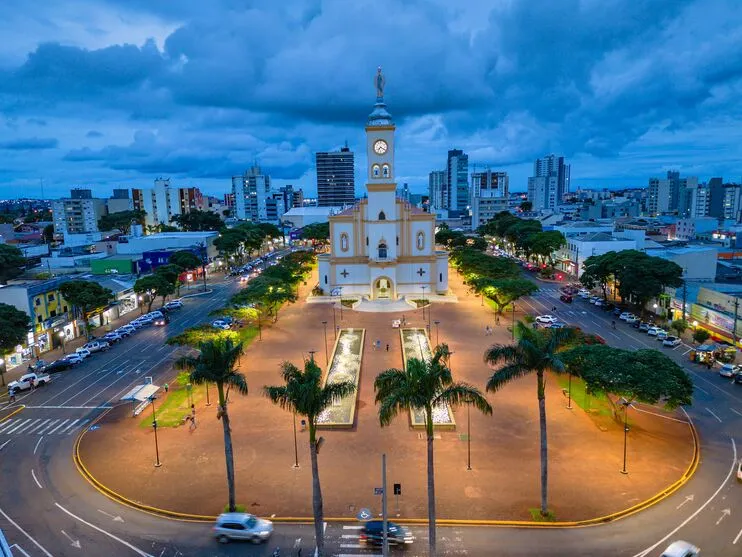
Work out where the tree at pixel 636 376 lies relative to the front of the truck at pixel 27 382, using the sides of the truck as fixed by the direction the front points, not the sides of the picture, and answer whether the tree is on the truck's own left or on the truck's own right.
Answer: on the truck's own left
